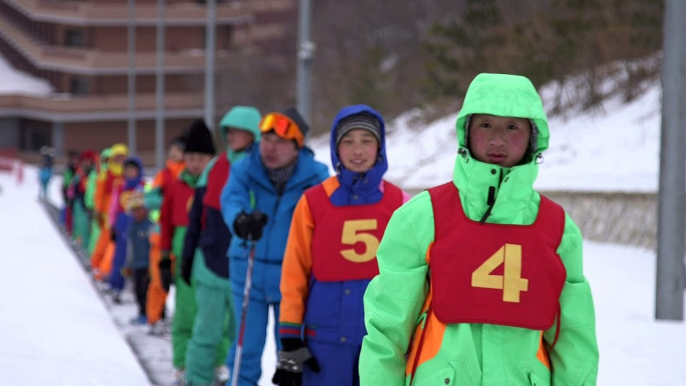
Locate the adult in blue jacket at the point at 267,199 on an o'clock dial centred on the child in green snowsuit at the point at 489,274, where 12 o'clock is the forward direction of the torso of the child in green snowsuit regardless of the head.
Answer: The adult in blue jacket is roughly at 5 o'clock from the child in green snowsuit.

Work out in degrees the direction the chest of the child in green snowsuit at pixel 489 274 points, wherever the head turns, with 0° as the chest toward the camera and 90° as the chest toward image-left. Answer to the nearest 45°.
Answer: approximately 0°

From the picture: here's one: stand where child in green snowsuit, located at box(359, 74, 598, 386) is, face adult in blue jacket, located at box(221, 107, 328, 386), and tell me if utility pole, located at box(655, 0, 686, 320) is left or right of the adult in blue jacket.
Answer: right

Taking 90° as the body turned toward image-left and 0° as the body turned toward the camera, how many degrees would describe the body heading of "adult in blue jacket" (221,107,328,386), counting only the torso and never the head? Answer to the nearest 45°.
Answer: approximately 45°

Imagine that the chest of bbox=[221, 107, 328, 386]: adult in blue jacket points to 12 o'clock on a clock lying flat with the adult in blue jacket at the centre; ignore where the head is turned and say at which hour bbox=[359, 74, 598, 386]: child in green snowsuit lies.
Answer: The child in green snowsuit is roughly at 10 o'clock from the adult in blue jacket.

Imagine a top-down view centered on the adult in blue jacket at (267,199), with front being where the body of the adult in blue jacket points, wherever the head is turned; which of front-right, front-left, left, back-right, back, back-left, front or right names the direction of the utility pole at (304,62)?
back-right

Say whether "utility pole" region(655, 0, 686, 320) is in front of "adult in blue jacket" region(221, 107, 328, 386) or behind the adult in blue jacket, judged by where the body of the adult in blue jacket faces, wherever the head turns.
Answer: behind
